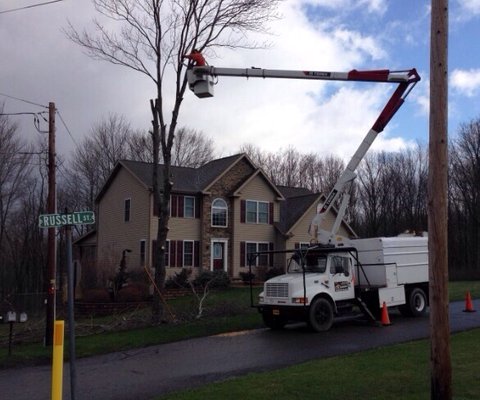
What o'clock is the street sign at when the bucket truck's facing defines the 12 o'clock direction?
The street sign is roughly at 11 o'clock from the bucket truck.

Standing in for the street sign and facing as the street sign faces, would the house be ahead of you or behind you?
behind

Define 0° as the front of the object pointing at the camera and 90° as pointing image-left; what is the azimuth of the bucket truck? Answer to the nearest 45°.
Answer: approximately 45°

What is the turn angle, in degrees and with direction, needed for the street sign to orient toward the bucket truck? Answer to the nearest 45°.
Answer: approximately 135° to its left

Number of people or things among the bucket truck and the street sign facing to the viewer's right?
0

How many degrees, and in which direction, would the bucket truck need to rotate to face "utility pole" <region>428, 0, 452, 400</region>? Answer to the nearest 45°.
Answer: approximately 45° to its left

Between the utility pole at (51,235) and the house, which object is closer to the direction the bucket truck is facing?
the utility pole

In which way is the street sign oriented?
toward the camera

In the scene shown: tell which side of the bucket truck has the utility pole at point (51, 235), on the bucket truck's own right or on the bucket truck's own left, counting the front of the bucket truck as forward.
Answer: on the bucket truck's own right

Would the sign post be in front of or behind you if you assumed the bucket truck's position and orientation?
in front

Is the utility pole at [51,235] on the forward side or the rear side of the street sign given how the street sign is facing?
on the rear side
